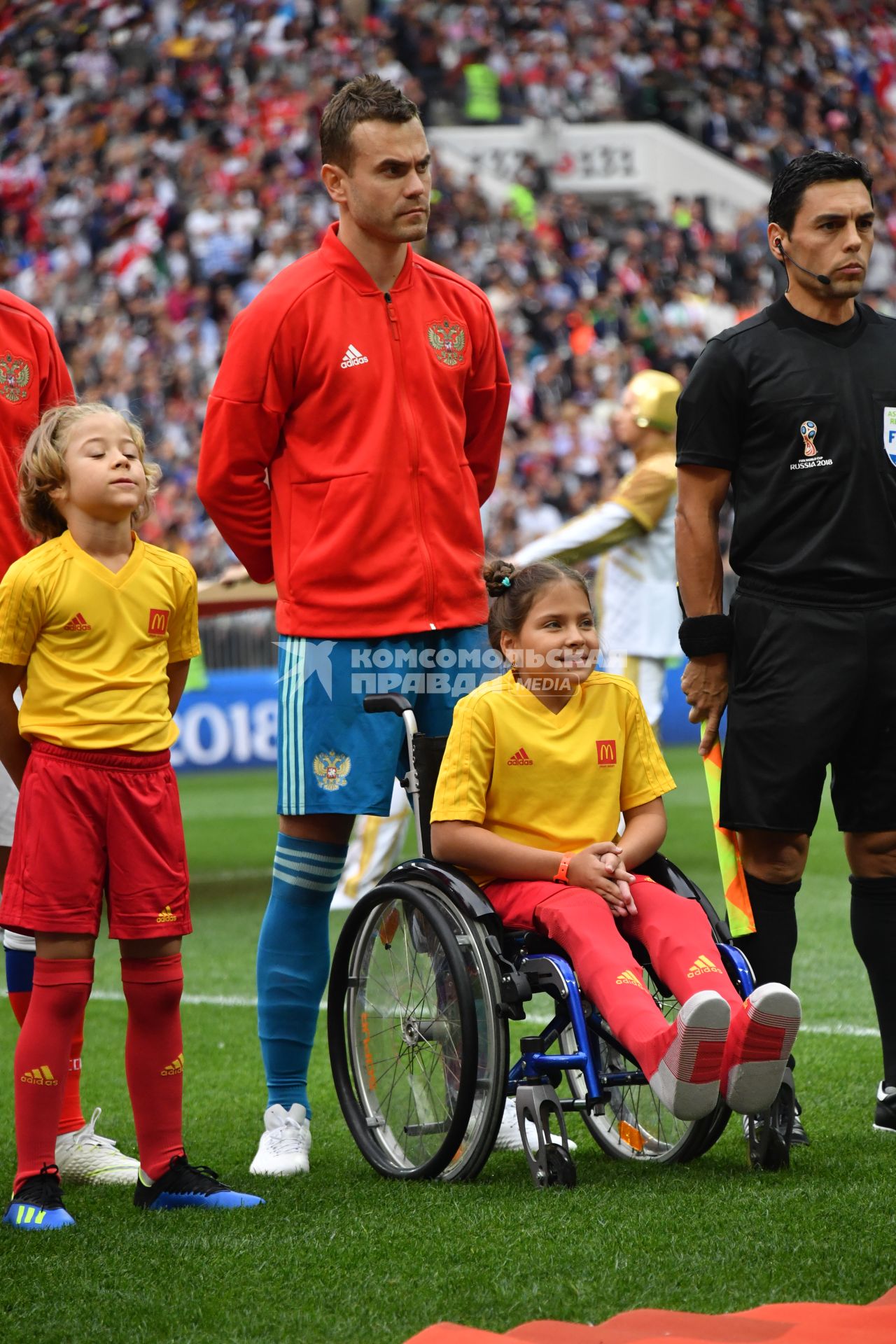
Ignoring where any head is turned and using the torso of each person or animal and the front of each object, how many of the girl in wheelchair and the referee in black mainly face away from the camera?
0

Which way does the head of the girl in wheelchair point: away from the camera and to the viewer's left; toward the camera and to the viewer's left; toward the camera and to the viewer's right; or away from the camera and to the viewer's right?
toward the camera and to the viewer's right

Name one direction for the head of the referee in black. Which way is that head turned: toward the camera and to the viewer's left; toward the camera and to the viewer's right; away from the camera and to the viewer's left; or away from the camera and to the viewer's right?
toward the camera and to the viewer's right

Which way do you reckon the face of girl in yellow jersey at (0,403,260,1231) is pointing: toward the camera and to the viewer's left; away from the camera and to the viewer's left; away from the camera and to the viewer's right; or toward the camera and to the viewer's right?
toward the camera and to the viewer's right

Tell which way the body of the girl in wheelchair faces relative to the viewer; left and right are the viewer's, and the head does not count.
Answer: facing the viewer and to the right of the viewer
